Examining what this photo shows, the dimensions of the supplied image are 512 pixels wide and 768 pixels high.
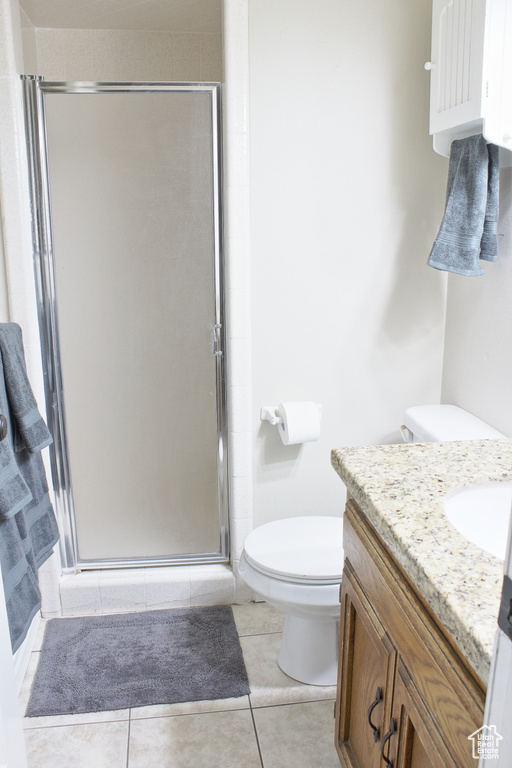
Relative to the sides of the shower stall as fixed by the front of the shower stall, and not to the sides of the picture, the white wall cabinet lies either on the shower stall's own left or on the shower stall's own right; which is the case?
on the shower stall's own left

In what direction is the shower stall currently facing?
toward the camera

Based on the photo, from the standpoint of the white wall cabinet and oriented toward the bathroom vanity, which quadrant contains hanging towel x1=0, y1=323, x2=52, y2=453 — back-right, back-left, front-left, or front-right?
front-right

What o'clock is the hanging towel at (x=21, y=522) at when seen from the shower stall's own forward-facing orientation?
The hanging towel is roughly at 1 o'clock from the shower stall.

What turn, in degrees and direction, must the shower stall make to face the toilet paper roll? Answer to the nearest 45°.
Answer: approximately 45° to its left

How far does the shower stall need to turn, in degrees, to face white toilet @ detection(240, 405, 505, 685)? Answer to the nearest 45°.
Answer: approximately 45° to its left

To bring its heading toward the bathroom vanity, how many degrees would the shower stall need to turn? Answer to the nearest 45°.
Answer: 0° — it already faces it
